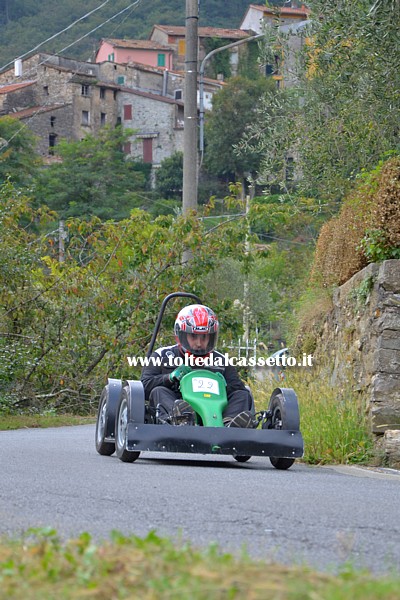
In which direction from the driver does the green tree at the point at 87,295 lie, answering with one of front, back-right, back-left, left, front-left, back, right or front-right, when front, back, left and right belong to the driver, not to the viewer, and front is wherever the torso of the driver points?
back

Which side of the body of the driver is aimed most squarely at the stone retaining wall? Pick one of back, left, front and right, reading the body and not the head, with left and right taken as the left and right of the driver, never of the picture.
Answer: left

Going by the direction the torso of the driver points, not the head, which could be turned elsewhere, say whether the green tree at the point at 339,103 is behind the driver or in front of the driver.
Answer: behind

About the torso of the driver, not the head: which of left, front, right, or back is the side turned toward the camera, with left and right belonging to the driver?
front

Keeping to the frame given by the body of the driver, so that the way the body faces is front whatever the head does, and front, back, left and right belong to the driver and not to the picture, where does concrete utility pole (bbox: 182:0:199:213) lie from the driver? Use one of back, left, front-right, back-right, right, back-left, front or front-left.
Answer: back
